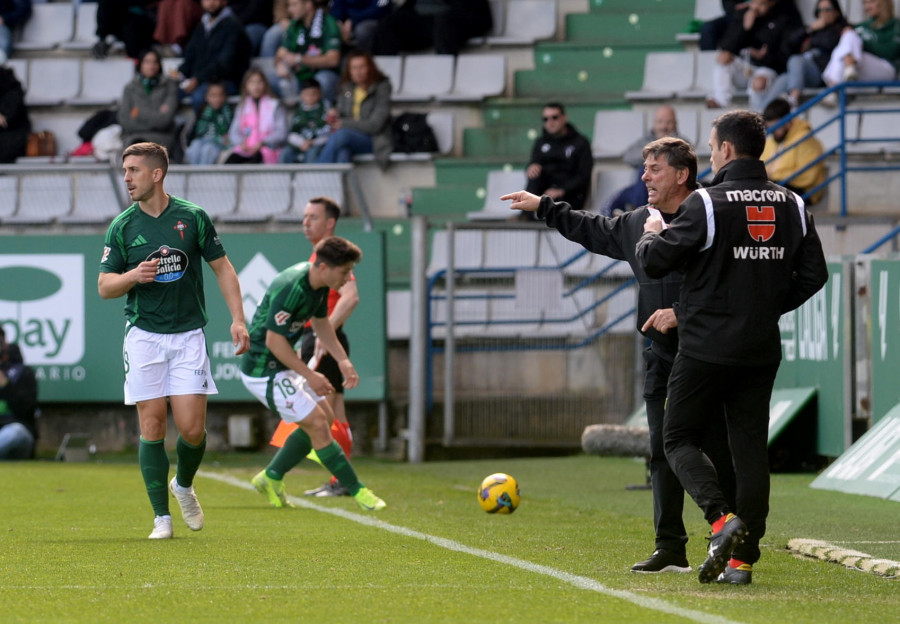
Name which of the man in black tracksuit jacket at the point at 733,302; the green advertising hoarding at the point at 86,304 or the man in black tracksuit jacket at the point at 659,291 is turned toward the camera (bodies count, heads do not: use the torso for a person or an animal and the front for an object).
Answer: the green advertising hoarding

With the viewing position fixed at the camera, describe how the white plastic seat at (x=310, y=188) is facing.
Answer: facing the viewer and to the left of the viewer

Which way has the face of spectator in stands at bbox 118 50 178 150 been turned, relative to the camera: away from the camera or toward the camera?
toward the camera

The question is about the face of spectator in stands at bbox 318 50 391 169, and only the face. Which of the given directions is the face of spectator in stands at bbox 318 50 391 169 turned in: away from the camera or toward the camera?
toward the camera

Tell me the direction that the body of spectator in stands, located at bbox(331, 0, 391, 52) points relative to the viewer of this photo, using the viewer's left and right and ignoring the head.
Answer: facing the viewer

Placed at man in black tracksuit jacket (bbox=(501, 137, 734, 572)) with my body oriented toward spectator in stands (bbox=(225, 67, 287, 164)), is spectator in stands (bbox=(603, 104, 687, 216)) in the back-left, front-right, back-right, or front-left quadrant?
front-right

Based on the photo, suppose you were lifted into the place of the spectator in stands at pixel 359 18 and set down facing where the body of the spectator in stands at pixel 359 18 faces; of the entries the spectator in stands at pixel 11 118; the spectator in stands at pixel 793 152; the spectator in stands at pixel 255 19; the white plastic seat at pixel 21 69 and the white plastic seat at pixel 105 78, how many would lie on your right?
4

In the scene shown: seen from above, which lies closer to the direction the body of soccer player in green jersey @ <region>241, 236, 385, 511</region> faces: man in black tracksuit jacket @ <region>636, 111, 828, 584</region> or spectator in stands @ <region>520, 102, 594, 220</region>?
the man in black tracksuit jacket

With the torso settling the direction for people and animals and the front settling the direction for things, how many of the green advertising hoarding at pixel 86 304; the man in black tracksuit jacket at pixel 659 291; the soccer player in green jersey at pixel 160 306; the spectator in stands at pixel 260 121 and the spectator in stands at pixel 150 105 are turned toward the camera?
4

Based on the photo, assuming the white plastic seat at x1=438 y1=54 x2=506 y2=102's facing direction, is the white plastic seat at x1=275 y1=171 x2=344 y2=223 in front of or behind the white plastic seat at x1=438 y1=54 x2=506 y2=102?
in front

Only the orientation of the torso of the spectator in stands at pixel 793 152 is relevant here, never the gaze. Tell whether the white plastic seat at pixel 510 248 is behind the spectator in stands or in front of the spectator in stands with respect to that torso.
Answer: in front

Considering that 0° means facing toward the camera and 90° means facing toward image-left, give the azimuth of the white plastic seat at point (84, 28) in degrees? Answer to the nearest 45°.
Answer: approximately 45°

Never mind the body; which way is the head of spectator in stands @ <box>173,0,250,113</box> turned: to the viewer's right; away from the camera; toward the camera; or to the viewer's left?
toward the camera
